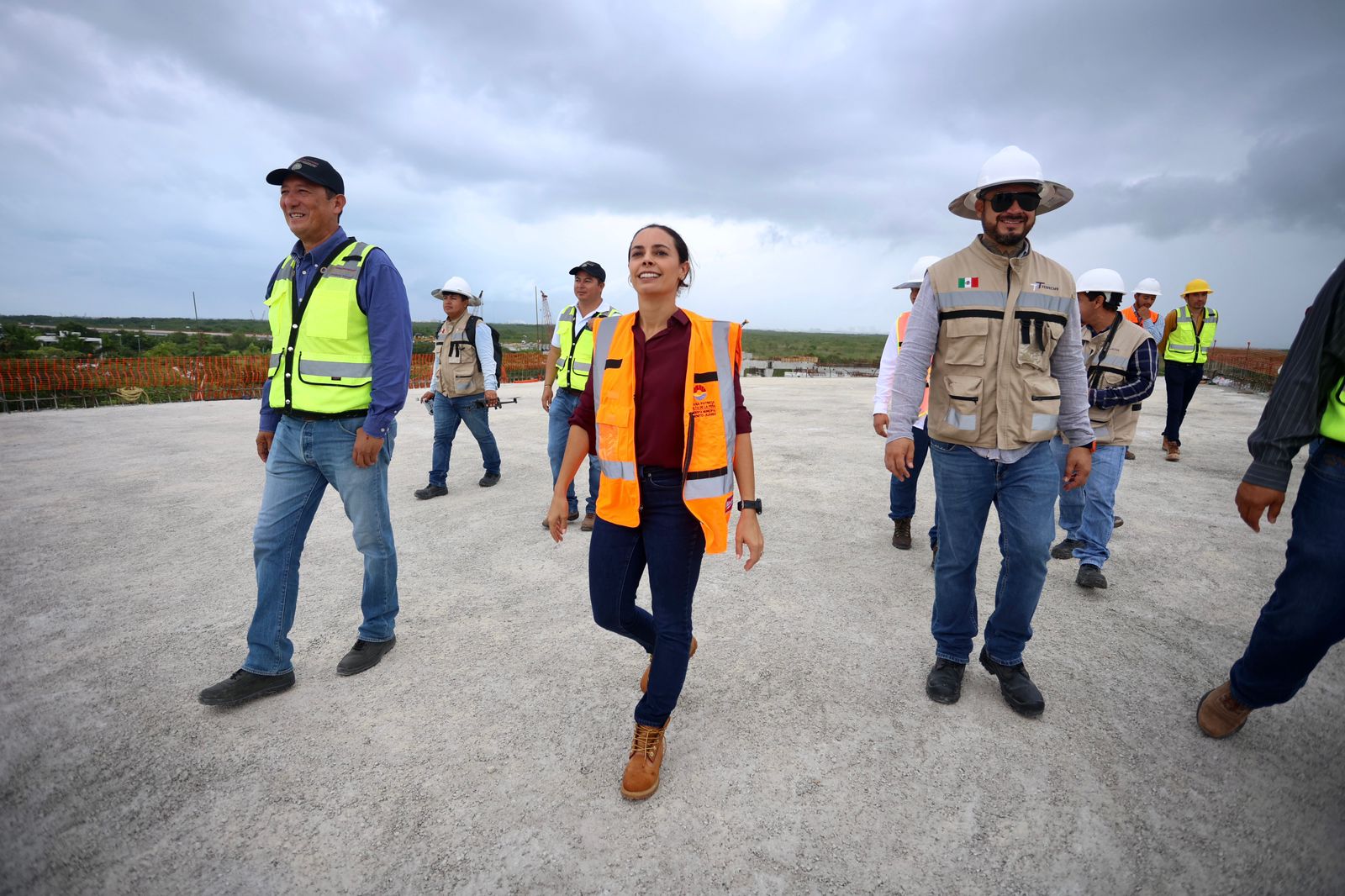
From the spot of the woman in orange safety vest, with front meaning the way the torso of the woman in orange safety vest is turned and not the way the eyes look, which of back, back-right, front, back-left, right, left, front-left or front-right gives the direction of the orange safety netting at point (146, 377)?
back-right

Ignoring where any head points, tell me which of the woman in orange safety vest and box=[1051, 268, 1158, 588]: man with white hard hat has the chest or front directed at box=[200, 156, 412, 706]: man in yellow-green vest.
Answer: the man with white hard hat

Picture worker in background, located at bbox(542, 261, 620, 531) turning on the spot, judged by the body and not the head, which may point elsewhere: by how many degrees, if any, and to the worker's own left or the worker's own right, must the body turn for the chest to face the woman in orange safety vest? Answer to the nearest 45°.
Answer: approximately 45° to the worker's own left

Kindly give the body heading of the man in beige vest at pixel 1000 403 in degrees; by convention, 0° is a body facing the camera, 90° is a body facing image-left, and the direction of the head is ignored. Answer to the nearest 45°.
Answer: approximately 0°

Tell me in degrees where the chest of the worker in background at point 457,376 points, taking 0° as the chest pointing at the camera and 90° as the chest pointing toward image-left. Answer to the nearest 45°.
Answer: approximately 45°

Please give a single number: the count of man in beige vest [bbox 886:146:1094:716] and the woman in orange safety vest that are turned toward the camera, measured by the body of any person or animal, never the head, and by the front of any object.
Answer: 2

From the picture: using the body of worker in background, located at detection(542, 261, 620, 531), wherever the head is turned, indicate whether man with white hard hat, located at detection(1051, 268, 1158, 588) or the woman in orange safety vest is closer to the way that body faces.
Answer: the woman in orange safety vest

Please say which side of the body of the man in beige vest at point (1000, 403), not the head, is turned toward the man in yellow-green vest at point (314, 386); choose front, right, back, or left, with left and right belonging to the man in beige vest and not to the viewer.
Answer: right

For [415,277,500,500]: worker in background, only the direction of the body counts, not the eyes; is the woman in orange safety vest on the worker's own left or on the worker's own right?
on the worker's own left

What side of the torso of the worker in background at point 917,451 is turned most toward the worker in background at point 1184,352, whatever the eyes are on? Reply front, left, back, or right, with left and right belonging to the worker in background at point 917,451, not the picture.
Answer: back
